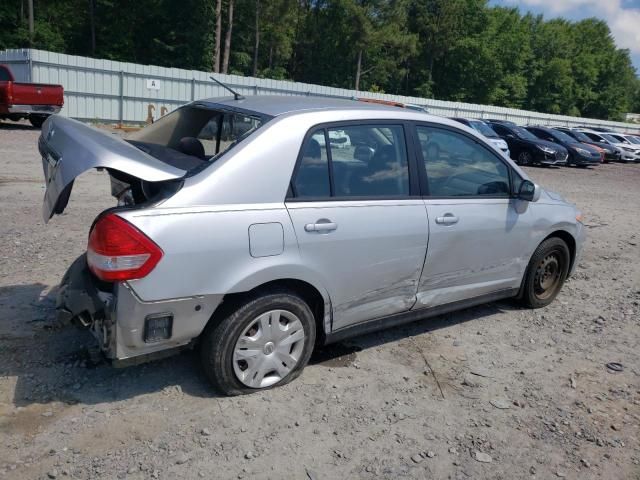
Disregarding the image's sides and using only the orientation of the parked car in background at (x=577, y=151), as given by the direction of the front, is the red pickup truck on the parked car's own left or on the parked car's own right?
on the parked car's own right

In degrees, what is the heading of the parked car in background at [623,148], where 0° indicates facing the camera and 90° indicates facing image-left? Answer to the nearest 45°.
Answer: approximately 315°

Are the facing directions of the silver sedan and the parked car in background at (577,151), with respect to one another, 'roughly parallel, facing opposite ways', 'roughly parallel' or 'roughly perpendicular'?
roughly perpendicular

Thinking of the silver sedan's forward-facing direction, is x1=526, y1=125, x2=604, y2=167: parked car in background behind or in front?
in front

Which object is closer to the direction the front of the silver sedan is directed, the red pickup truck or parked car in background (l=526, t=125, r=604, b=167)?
the parked car in background

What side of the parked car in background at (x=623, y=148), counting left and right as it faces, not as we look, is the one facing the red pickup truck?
right

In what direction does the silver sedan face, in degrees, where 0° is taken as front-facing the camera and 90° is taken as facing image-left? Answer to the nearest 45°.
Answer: approximately 225°

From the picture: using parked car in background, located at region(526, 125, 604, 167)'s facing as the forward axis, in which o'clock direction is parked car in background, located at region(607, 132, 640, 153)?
parked car in background, located at region(607, 132, 640, 153) is roughly at 8 o'clock from parked car in background, located at region(526, 125, 604, 167).
